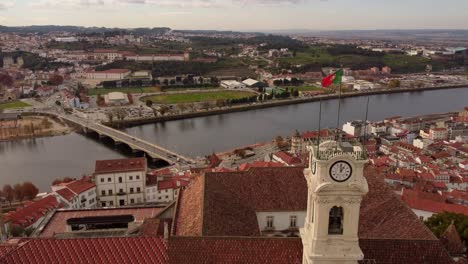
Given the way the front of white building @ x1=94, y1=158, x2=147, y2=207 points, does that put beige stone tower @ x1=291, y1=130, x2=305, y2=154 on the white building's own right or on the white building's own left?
on the white building's own left

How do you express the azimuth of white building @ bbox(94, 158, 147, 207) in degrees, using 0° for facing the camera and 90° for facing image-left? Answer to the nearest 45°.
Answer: approximately 0°

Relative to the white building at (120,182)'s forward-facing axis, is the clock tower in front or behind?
in front

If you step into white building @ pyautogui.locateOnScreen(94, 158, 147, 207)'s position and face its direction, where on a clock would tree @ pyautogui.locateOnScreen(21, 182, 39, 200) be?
The tree is roughly at 4 o'clock from the white building.

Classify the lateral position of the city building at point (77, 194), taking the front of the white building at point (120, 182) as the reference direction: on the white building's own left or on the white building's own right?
on the white building's own right

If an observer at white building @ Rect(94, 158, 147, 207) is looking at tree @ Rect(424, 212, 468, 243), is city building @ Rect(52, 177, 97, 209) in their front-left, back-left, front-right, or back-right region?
back-right
